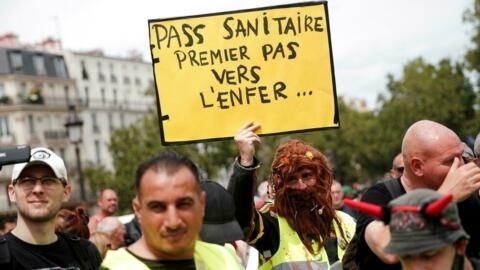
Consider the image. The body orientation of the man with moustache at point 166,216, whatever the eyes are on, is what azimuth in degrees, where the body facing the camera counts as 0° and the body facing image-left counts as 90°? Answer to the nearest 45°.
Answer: approximately 0°

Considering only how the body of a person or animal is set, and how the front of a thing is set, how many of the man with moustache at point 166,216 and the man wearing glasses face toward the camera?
2

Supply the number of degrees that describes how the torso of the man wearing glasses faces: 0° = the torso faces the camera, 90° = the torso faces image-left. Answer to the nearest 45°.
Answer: approximately 0°

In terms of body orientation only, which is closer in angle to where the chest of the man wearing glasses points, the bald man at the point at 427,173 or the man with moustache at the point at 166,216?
the man with moustache

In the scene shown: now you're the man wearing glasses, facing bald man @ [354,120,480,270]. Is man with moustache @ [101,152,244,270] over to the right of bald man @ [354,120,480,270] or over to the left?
right
